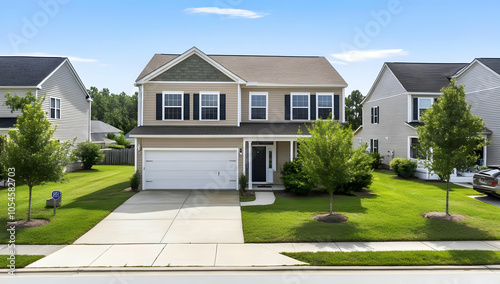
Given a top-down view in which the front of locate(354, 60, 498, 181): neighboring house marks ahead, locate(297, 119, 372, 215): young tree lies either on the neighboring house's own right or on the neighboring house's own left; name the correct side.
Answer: on the neighboring house's own right

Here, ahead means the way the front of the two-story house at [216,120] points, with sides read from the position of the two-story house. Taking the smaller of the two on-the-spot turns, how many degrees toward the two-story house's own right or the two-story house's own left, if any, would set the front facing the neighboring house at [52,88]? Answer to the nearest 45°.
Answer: approximately 135° to the two-story house's own right

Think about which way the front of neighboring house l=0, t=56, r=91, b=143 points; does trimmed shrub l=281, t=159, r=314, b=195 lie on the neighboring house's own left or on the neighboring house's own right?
on the neighboring house's own left

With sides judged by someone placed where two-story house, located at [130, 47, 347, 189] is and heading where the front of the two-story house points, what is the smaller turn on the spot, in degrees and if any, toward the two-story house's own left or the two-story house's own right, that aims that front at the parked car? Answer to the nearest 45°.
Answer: approximately 90° to the two-story house's own left

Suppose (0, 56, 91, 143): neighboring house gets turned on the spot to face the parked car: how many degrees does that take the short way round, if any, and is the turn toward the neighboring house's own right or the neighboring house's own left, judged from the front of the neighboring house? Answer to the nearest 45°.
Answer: approximately 90° to the neighboring house's own left

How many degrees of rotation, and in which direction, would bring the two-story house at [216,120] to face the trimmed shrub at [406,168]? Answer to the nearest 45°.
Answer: approximately 90° to its left

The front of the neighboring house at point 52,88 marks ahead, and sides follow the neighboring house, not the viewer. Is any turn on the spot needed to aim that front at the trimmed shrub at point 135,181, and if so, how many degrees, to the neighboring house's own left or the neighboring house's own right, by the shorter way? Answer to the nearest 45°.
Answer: approximately 45° to the neighboring house's own left

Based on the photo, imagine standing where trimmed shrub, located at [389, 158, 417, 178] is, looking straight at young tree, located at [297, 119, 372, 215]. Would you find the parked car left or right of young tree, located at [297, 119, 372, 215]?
left

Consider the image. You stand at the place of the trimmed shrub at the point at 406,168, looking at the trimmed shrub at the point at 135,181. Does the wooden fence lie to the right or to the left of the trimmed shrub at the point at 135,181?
right

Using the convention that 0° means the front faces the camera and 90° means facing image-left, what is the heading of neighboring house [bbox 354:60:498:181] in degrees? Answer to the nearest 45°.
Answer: approximately 315°

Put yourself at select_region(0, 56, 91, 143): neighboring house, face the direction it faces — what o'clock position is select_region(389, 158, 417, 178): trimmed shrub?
The trimmed shrub is roughly at 9 o'clock from the neighboring house.
